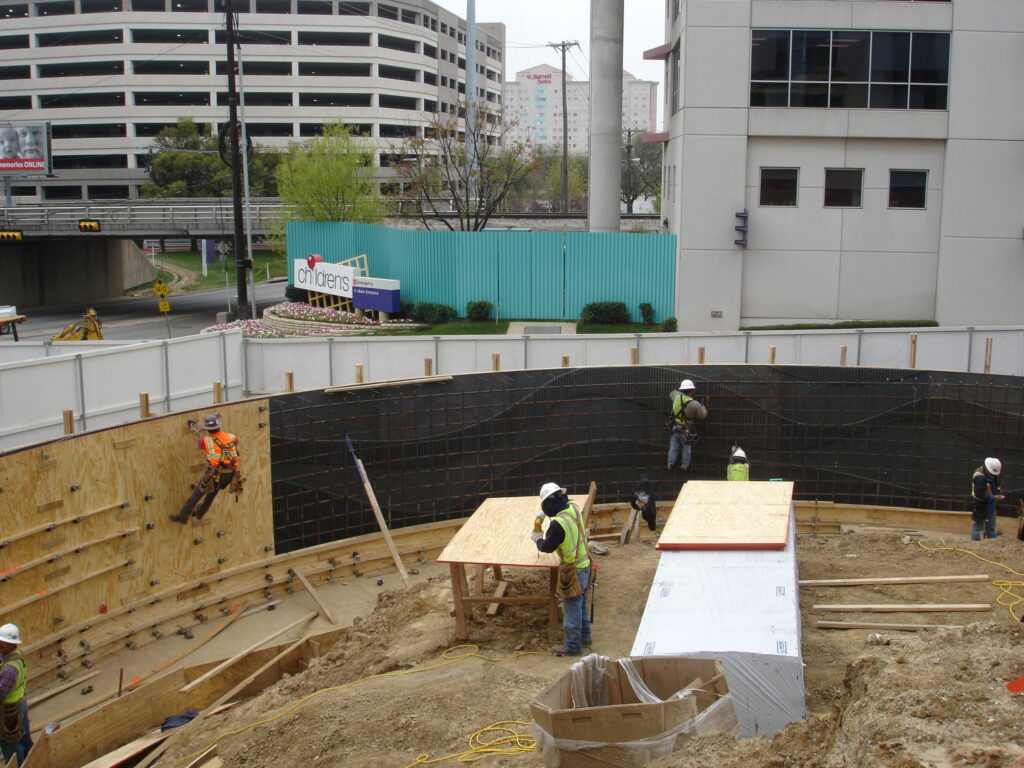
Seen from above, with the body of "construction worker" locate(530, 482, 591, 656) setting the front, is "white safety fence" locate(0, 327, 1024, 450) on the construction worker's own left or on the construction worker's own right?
on the construction worker's own right

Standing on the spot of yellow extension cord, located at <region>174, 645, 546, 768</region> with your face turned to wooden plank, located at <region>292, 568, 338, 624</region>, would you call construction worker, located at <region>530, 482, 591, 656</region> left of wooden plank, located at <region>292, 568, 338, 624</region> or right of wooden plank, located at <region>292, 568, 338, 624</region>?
right

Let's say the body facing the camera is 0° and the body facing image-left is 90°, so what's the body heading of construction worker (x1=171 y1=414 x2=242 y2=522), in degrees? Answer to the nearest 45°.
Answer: approximately 135°

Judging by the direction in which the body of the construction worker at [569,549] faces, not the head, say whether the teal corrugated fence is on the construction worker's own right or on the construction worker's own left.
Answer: on the construction worker's own right

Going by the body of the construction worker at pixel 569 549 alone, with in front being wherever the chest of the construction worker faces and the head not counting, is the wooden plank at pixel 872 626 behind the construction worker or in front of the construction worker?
behind

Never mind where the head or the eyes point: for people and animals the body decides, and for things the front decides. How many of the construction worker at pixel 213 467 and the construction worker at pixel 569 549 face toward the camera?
0

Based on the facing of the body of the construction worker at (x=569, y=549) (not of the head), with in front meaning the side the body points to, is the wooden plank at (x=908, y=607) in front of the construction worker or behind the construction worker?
behind

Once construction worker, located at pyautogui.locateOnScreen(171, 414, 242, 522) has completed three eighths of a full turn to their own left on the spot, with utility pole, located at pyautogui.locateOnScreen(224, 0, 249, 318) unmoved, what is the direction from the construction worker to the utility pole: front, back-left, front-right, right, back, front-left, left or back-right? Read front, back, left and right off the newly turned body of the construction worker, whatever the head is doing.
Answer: back

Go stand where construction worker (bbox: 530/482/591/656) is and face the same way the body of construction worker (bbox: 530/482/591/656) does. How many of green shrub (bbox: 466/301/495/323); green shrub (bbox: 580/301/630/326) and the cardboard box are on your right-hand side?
2

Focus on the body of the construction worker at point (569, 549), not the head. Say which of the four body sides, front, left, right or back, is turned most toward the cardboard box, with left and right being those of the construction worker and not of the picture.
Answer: left

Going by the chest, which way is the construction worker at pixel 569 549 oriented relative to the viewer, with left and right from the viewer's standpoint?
facing to the left of the viewer

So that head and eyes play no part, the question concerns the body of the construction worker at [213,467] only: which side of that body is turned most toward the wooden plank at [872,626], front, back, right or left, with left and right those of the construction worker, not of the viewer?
back

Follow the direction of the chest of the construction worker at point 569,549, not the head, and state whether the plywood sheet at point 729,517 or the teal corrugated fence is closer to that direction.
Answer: the teal corrugated fence
